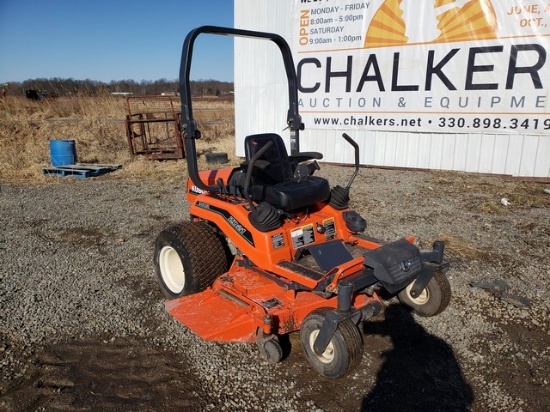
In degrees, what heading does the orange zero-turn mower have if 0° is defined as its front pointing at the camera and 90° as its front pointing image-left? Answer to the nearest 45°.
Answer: approximately 315°

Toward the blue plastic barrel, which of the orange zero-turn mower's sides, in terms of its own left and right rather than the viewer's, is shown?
back

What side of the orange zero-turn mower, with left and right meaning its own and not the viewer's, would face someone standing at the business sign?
left

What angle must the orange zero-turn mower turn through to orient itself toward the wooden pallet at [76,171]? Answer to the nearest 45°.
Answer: approximately 180°
